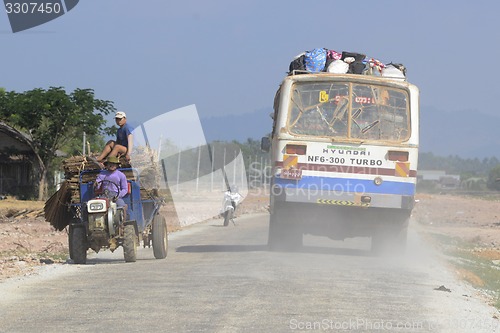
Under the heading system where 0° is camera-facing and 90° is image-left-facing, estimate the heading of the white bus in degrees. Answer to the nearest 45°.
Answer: approximately 180°

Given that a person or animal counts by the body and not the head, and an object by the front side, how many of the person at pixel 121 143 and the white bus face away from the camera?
1

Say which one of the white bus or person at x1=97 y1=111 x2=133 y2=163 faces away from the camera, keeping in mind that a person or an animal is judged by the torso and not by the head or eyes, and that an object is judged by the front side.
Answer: the white bus
